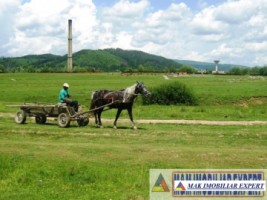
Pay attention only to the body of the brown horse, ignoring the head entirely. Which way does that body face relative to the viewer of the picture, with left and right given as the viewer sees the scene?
facing to the right of the viewer

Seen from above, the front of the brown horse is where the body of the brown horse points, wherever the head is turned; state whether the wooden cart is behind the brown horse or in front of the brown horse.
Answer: behind

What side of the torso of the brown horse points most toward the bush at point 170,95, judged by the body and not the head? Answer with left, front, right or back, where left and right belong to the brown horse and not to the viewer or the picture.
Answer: left

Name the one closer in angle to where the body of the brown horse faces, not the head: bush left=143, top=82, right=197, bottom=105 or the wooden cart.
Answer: the bush
